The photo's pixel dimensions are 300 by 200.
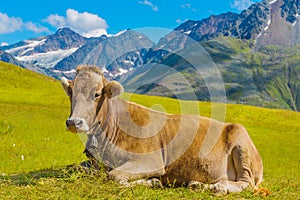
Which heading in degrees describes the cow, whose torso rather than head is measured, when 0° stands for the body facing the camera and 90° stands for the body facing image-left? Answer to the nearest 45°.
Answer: approximately 90°
